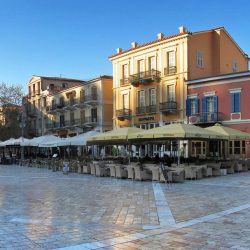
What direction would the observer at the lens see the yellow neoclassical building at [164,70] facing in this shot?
facing the viewer and to the left of the viewer

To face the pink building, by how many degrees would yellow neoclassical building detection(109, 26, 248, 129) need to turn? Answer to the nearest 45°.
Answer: approximately 90° to its left

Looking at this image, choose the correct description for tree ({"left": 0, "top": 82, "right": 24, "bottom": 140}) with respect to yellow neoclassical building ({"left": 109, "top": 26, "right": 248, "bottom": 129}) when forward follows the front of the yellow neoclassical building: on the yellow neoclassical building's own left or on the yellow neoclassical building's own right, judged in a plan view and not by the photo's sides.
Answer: on the yellow neoclassical building's own right

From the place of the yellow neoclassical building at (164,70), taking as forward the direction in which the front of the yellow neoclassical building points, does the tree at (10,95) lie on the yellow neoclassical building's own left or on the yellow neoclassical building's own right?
on the yellow neoclassical building's own right

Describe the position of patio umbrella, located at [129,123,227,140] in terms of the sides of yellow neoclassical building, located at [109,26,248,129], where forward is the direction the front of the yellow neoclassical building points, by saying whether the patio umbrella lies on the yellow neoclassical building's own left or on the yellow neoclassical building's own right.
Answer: on the yellow neoclassical building's own left
